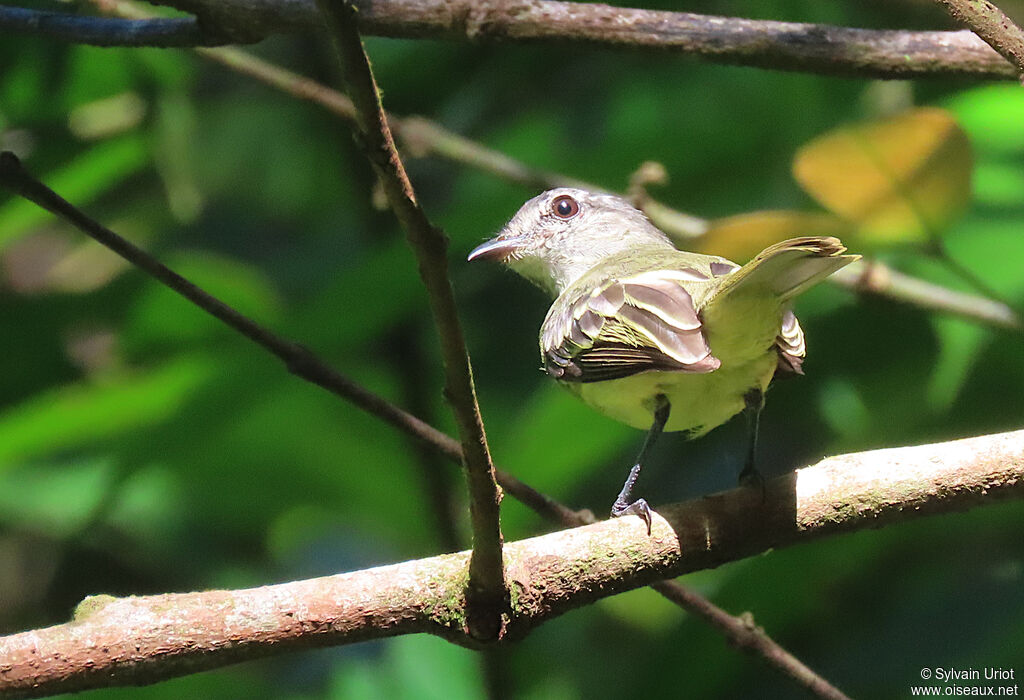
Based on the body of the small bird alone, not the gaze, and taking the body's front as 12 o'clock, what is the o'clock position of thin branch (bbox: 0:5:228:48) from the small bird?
The thin branch is roughly at 10 o'clock from the small bird.

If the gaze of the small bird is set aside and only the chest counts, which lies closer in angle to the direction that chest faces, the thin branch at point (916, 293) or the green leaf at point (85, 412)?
the green leaf

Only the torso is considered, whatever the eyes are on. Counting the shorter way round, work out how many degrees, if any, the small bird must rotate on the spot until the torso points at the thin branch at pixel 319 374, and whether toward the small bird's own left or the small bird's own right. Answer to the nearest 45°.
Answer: approximately 90° to the small bird's own left

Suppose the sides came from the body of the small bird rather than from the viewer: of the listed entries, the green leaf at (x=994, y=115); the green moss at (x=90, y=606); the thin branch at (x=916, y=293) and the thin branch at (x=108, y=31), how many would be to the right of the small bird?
2

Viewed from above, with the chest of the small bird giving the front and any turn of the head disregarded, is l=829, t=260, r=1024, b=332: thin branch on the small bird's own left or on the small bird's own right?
on the small bird's own right

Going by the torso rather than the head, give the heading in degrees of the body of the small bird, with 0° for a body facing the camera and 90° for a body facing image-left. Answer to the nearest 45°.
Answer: approximately 135°

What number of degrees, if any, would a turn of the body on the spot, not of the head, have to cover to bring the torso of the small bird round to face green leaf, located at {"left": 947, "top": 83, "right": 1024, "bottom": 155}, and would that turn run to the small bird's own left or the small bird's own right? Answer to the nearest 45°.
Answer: approximately 90° to the small bird's own right
